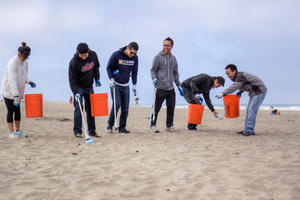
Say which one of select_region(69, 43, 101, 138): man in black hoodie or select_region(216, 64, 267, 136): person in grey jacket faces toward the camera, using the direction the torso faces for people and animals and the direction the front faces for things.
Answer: the man in black hoodie

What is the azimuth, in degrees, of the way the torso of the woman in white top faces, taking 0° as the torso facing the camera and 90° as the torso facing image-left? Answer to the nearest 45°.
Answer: approximately 315°

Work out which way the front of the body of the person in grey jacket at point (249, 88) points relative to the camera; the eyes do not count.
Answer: to the viewer's left

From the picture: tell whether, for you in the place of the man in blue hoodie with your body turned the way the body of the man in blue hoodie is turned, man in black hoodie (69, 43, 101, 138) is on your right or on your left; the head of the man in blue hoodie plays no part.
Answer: on your right

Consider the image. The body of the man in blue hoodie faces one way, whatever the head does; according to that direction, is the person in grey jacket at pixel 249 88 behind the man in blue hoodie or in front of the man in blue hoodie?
in front

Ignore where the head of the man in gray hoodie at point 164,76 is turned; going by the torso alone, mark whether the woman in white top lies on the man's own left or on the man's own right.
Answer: on the man's own right

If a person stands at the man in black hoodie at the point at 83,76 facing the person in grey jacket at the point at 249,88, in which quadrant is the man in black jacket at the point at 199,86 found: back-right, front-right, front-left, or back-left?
front-left

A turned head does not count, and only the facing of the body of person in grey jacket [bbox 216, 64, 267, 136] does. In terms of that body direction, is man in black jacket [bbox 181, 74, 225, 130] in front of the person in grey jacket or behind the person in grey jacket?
in front
